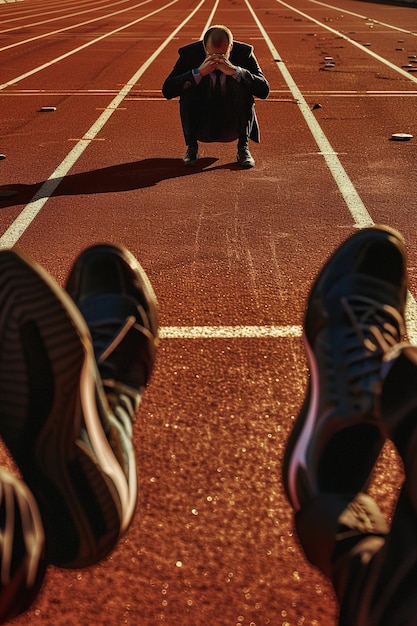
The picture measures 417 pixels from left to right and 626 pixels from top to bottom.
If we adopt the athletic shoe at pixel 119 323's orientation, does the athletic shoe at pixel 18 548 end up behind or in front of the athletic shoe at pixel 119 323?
behind

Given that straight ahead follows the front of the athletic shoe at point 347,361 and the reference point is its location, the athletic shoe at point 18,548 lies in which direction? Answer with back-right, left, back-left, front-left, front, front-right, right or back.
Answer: back-left

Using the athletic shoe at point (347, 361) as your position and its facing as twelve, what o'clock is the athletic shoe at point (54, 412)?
the athletic shoe at point (54, 412) is roughly at 8 o'clock from the athletic shoe at point (347, 361).

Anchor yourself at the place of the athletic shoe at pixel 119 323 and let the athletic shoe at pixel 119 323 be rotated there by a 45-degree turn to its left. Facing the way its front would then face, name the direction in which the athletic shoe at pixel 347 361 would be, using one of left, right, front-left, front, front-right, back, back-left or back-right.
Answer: back

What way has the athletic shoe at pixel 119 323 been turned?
away from the camera

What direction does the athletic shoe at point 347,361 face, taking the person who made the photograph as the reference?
facing away from the viewer
